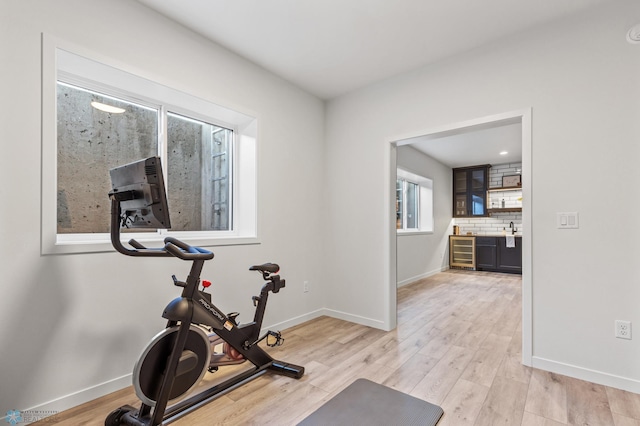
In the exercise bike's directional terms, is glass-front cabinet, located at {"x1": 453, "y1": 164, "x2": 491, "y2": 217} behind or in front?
behind

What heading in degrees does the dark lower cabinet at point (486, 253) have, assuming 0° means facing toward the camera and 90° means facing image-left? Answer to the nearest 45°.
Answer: approximately 0°

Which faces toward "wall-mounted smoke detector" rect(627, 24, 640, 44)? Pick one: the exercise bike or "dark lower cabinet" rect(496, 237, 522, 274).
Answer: the dark lower cabinet

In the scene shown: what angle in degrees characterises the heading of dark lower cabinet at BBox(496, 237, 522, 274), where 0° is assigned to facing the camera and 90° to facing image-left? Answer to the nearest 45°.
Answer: approximately 0°

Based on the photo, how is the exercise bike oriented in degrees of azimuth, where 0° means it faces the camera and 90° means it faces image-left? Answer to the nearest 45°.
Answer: approximately 45°

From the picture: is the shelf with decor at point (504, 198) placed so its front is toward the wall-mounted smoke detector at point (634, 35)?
yes

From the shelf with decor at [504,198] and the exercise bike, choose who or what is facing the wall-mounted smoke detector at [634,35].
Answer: the shelf with decor

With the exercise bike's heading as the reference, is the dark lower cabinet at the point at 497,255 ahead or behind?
behind

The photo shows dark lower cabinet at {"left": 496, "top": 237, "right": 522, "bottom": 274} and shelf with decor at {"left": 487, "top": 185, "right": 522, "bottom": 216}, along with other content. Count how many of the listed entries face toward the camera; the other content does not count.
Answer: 2

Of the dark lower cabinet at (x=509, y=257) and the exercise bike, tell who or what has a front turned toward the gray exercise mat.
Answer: the dark lower cabinet

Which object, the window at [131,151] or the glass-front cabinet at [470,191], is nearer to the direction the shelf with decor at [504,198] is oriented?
the window

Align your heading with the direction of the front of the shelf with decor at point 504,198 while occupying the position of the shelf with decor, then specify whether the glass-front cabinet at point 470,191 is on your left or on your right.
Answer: on your right
